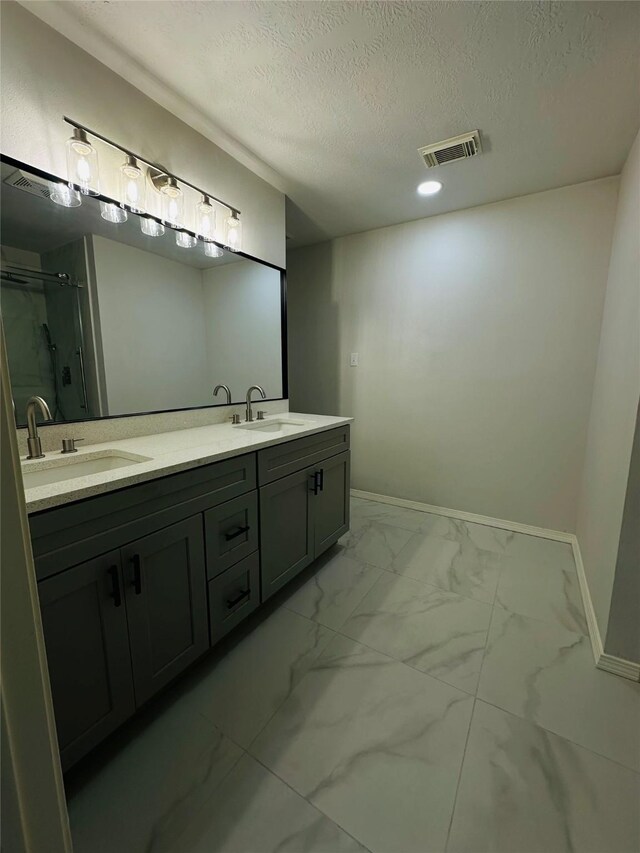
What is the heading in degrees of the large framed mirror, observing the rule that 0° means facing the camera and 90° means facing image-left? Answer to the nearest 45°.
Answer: approximately 315°

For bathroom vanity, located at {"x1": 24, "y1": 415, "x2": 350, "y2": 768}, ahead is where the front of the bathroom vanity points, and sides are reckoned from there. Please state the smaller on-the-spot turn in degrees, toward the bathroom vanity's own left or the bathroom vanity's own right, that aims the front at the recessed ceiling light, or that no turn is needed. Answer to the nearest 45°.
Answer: approximately 90° to the bathroom vanity's own left

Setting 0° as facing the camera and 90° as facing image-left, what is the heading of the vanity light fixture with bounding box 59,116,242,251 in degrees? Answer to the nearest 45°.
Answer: approximately 315°

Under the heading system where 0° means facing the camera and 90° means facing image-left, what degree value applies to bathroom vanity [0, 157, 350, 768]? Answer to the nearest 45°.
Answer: approximately 315°
